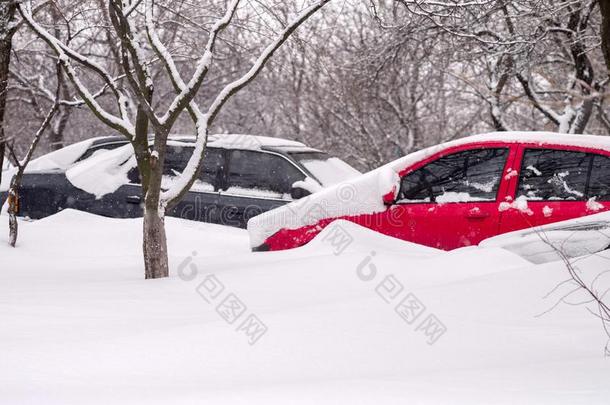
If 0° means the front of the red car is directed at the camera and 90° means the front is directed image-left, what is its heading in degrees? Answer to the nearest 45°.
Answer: approximately 90°

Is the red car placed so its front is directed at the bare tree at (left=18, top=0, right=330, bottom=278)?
yes
